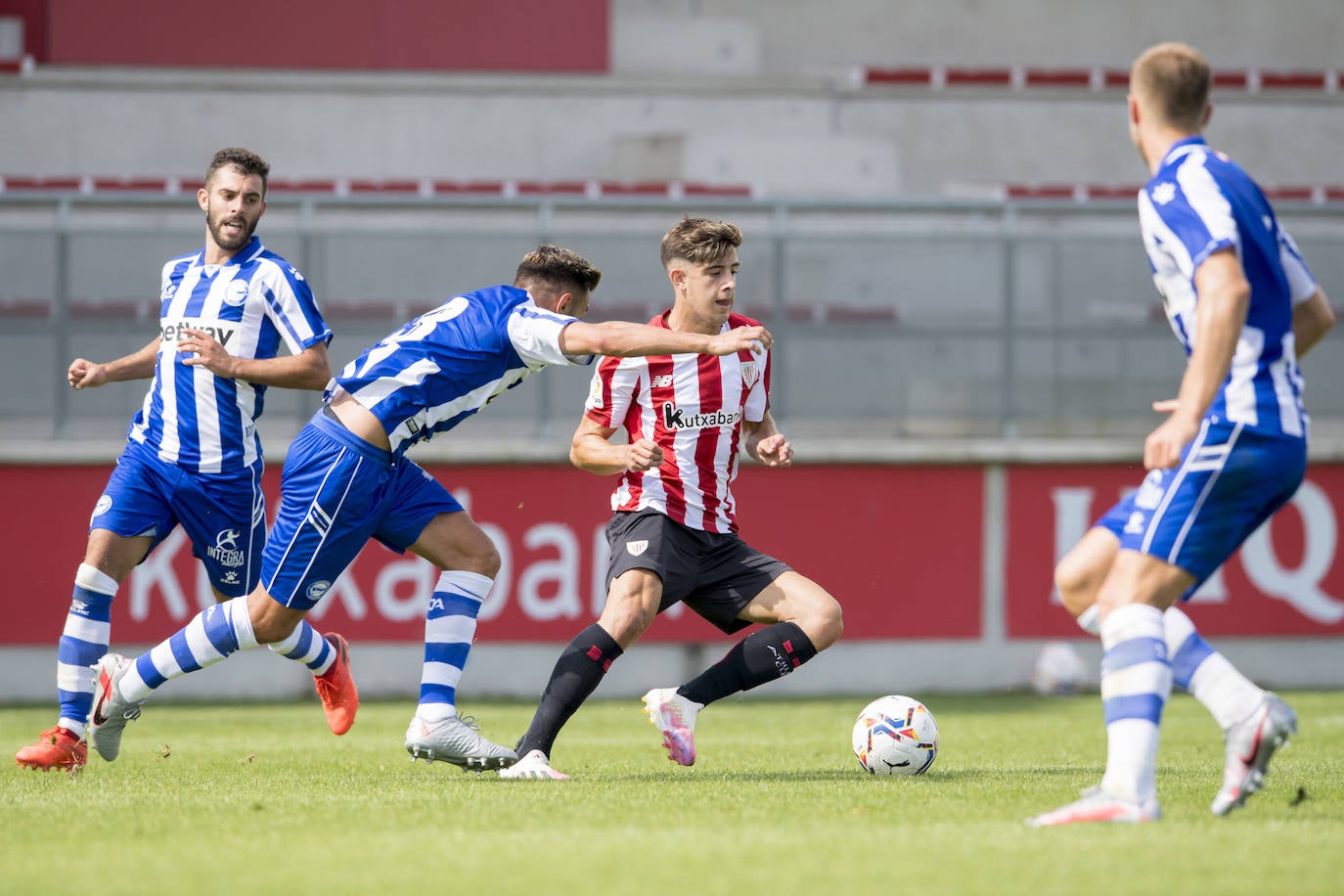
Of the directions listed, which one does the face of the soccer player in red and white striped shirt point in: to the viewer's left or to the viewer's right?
to the viewer's right

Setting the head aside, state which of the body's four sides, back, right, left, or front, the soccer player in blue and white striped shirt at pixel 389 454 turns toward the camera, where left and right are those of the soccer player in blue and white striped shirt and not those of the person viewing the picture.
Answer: right

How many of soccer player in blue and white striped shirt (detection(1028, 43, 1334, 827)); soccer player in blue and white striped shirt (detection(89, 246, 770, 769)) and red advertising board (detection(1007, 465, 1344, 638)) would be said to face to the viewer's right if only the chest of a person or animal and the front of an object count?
1

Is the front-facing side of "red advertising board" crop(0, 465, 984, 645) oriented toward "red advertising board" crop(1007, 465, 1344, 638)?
no

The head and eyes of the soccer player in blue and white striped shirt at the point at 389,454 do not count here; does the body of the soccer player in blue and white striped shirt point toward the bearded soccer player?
no

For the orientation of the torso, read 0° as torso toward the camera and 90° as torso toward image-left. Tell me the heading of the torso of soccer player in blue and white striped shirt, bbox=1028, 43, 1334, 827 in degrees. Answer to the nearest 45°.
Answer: approximately 135°

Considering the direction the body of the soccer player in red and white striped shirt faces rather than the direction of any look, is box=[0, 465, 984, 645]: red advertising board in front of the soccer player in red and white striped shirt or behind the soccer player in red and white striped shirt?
behind

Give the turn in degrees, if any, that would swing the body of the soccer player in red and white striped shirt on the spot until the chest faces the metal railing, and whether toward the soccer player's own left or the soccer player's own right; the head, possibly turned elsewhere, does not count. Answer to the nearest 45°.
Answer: approximately 135° to the soccer player's own left

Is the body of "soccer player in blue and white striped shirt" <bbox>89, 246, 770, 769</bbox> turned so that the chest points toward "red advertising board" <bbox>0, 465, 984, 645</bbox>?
no

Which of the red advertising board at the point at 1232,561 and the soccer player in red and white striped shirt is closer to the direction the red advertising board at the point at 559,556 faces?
the soccer player in red and white striped shirt

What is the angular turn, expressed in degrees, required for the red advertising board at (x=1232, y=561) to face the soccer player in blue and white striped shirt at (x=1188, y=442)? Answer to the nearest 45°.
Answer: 0° — it already faces them

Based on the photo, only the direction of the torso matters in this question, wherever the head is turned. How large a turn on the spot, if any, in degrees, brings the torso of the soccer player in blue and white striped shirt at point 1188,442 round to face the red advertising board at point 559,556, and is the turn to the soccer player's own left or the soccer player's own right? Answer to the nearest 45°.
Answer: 0° — they already face it

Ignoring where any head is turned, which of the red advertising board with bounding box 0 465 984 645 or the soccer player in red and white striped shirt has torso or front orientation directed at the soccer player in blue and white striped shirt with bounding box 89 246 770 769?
the red advertising board

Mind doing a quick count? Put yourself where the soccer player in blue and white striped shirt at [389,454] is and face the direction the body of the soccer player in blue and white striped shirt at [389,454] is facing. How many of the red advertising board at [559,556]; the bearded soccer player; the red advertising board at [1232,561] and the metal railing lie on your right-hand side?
0

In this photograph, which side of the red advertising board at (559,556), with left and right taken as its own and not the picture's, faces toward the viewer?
front

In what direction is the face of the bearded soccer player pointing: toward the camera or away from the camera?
toward the camera
